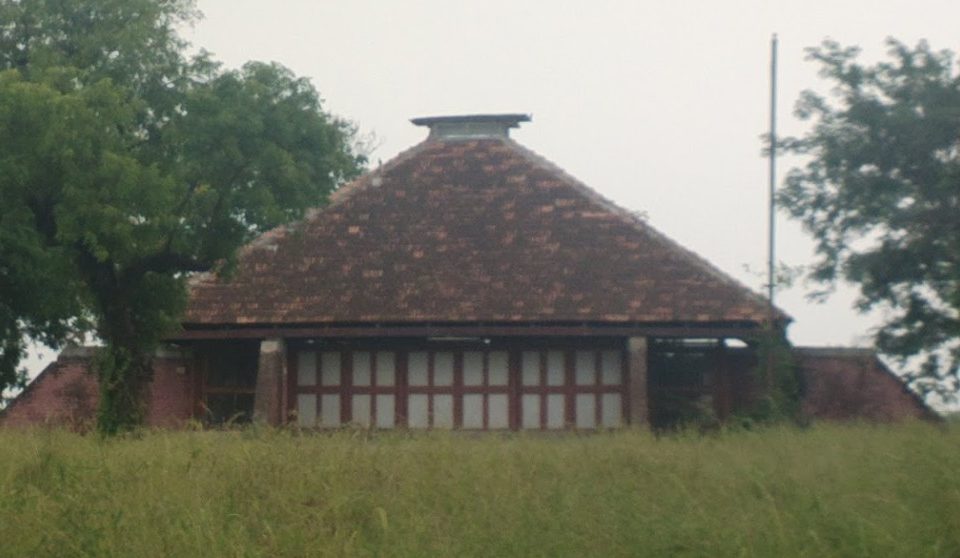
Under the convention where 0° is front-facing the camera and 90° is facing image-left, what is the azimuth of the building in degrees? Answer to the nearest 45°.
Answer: approximately 0°

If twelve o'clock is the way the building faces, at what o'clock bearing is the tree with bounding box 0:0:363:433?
The tree is roughly at 2 o'clock from the building.

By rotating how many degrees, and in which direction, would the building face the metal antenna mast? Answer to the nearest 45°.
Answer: approximately 90° to its left

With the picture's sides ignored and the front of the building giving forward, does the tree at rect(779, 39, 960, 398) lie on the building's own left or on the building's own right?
on the building's own left
